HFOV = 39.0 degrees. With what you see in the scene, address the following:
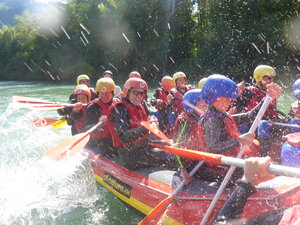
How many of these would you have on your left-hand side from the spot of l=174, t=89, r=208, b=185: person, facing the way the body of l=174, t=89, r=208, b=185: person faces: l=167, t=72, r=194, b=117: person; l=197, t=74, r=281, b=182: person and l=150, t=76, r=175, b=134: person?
2
